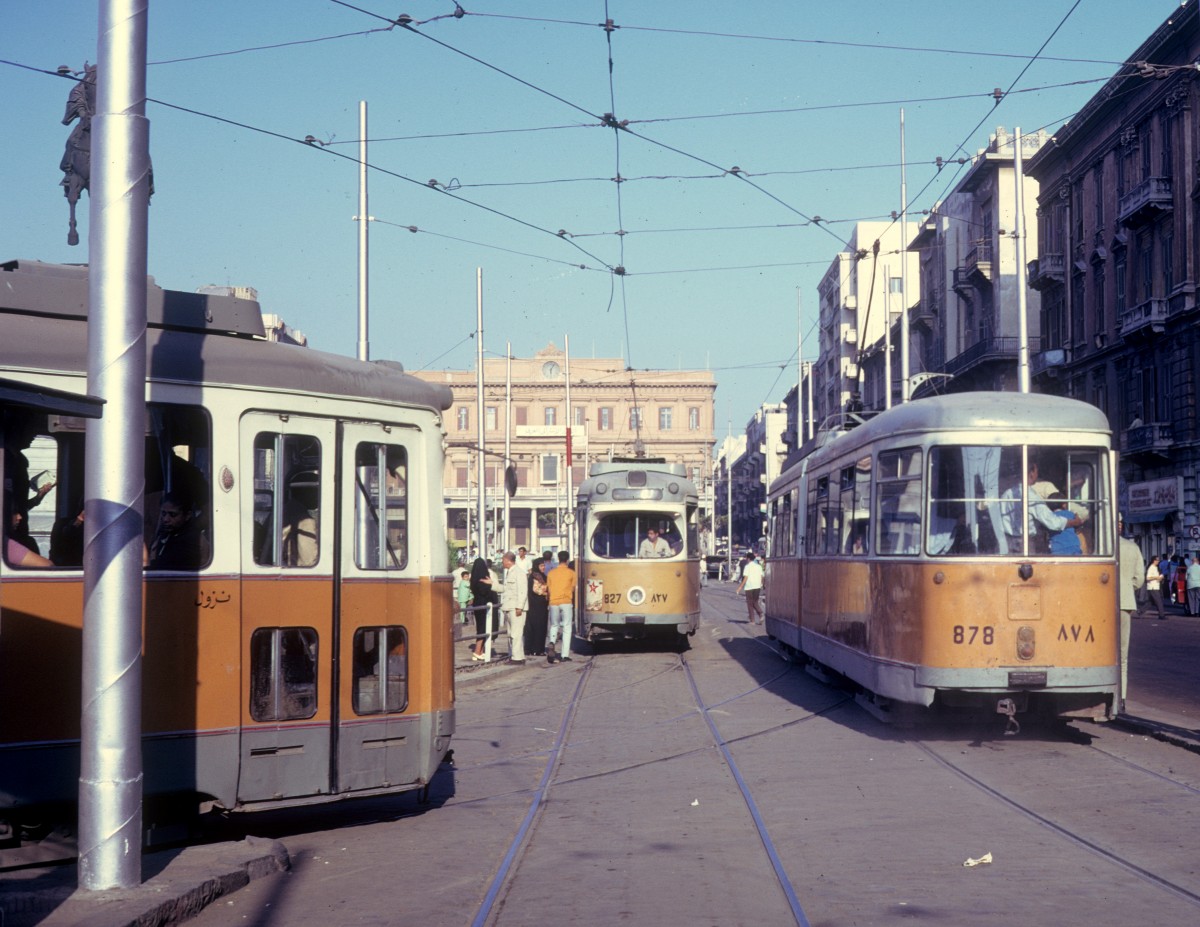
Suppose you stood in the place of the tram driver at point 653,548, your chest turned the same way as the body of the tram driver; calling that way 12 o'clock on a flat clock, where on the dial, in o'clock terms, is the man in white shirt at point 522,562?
The man in white shirt is roughly at 2 o'clock from the tram driver.

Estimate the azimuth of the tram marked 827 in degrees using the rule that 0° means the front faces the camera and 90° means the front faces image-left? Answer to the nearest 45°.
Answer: approximately 0°

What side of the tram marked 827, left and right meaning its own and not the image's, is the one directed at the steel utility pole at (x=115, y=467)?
front

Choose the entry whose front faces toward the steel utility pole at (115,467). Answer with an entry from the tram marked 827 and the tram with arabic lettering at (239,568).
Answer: the tram marked 827

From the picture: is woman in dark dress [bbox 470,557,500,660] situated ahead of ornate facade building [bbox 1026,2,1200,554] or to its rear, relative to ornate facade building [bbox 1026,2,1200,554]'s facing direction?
ahead

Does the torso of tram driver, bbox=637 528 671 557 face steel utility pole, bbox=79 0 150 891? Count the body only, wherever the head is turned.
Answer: yes

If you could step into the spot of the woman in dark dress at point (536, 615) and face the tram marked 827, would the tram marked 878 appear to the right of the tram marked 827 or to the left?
right

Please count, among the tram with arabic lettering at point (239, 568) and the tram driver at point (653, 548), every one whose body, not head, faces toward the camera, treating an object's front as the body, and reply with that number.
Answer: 1

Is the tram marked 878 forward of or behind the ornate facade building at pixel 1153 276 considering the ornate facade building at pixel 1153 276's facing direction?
forward

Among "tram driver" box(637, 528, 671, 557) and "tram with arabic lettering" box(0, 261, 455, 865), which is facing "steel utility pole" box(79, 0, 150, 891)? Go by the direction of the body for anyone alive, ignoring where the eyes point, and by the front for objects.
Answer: the tram driver

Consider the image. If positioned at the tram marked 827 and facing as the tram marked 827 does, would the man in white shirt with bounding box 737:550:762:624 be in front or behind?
behind
